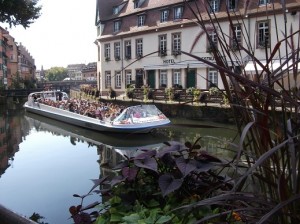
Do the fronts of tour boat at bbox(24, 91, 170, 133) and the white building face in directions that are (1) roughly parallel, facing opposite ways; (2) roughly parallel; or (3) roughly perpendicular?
roughly perpendicular

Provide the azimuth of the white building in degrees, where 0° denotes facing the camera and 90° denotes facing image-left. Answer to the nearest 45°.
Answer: approximately 45°

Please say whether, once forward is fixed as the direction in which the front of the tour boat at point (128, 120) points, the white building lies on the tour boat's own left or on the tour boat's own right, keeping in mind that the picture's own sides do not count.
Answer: on the tour boat's own left

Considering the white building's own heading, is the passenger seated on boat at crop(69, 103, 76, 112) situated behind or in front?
in front

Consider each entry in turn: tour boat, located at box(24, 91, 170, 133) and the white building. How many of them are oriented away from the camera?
0

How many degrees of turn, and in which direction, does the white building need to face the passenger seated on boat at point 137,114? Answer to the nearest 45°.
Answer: approximately 45° to its left

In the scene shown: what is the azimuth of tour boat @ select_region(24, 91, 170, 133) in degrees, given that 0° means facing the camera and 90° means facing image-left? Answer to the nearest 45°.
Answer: approximately 315°
